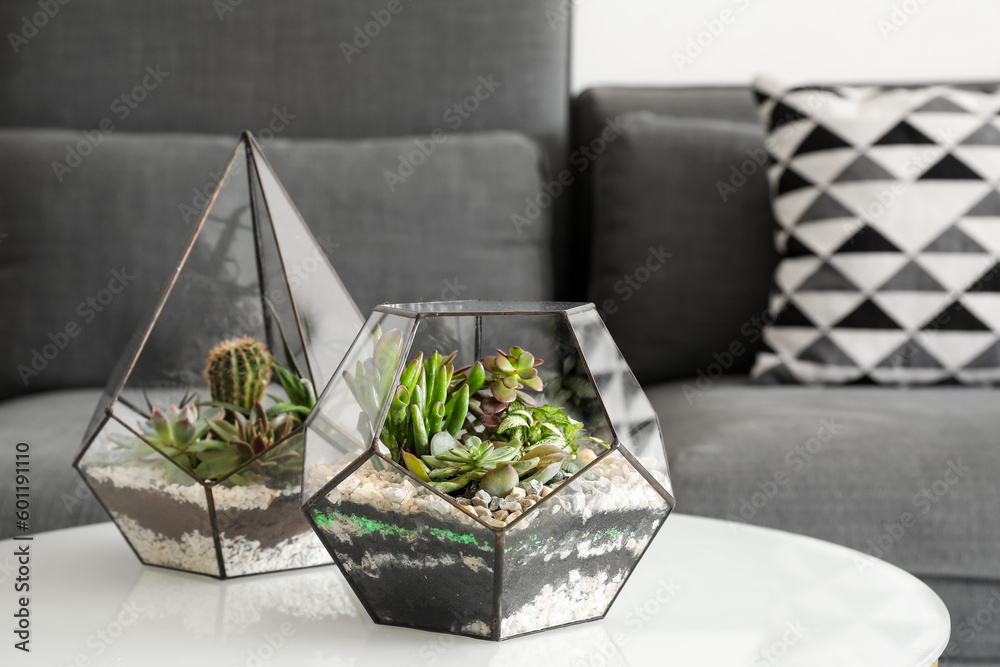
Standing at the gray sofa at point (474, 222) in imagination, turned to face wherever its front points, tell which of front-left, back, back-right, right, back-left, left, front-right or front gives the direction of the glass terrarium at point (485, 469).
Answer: front

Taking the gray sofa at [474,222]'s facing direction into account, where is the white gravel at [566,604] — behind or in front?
in front

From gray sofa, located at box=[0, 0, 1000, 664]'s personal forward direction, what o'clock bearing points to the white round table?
The white round table is roughly at 12 o'clock from the gray sofa.

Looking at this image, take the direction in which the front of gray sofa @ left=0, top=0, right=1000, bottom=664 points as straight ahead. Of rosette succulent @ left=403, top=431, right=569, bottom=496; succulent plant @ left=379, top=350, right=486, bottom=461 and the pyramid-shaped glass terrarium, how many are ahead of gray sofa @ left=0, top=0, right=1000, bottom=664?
3

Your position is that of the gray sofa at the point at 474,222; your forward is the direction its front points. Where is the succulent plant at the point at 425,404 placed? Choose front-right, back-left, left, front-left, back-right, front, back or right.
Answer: front

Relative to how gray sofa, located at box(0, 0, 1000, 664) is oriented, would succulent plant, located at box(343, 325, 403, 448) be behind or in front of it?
in front

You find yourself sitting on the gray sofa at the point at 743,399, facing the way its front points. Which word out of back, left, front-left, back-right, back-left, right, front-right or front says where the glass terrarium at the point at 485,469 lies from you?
front

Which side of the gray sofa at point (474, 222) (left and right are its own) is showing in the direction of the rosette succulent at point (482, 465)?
front

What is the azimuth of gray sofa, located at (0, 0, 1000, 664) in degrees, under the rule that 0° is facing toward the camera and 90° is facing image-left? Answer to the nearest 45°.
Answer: approximately 0°

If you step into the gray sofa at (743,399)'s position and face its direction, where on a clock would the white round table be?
The white round table is roughly at 12 o'clock from the gray sofa.

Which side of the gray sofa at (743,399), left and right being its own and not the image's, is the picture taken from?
front

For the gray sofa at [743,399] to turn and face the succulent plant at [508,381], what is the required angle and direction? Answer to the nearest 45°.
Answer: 0° — it already faces it

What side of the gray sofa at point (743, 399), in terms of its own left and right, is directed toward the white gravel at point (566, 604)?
front
